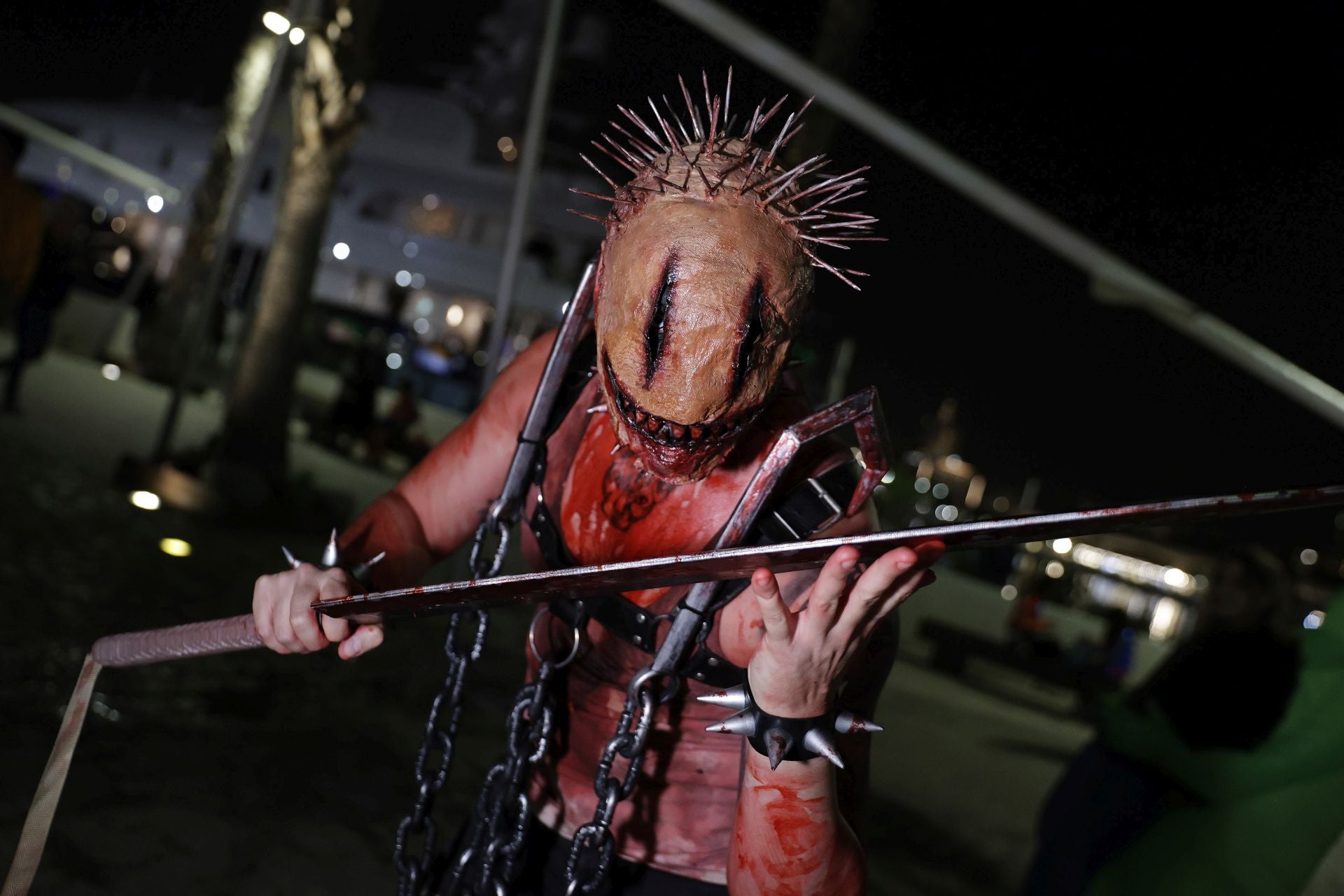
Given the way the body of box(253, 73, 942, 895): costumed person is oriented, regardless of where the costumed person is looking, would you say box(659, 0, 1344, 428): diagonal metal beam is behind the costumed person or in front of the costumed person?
behind

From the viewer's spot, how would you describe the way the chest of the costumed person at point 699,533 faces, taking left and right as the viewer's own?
facing the viewer

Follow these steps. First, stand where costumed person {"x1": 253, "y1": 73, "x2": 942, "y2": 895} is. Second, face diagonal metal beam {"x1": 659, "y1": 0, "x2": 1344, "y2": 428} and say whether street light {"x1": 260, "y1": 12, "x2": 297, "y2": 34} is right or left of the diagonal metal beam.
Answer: left

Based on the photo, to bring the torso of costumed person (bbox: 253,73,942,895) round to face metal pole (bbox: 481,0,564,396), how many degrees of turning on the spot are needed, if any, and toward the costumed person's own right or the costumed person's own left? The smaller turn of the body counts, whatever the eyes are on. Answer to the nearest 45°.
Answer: approximately 180°

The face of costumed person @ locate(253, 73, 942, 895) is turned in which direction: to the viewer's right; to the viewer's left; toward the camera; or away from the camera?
toward the camera

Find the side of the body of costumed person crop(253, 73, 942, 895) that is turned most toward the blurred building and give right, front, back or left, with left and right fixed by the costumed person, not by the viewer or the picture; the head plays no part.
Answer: back

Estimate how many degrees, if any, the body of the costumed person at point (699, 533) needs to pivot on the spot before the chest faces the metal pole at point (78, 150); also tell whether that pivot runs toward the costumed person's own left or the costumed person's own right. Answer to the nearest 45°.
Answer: approximately 135° to the costumed person's own right
